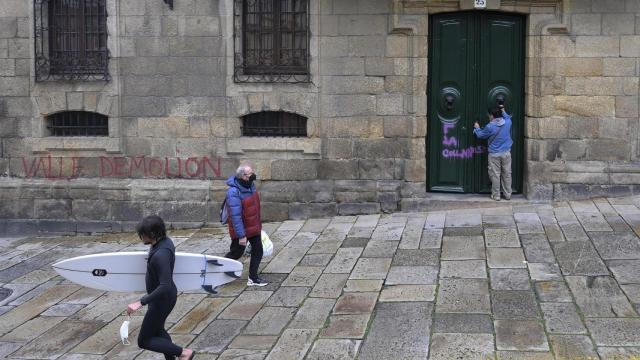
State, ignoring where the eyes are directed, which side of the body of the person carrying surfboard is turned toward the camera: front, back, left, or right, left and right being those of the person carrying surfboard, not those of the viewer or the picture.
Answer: left

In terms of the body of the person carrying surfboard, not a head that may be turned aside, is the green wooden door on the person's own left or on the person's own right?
on the person's own right

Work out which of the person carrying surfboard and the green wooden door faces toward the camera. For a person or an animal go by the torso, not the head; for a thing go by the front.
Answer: the green wooden door

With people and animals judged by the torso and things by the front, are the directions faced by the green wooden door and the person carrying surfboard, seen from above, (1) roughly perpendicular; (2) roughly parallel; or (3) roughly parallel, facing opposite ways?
roughly perpendicular

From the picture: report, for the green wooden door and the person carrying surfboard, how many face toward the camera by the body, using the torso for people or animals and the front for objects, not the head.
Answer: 1

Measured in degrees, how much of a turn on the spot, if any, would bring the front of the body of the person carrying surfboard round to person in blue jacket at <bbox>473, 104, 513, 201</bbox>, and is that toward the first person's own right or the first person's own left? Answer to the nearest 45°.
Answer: approximately 135° to the first person's own right

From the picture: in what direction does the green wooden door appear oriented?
toward the camera
